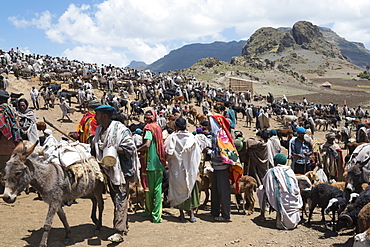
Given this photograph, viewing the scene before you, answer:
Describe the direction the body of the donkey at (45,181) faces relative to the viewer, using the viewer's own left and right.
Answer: facing the viewer and to the left of the viewer

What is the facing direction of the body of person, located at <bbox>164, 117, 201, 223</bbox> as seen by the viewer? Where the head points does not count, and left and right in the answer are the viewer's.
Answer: facing away from the viewer

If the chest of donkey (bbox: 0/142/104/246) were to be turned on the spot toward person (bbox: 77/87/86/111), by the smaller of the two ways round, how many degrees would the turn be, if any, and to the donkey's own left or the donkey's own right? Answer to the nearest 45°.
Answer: approximately 135° to the donkey's own right

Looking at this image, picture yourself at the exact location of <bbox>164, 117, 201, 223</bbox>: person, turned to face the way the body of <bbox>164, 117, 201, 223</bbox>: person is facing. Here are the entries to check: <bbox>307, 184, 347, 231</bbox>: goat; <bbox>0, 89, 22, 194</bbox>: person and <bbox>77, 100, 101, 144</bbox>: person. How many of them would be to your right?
1

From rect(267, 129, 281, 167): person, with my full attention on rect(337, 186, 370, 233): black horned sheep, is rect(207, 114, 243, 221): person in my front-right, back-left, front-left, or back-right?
front-right

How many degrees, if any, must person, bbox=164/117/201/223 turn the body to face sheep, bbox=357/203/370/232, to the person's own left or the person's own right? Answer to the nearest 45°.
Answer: approximately 135° to the person's own right
